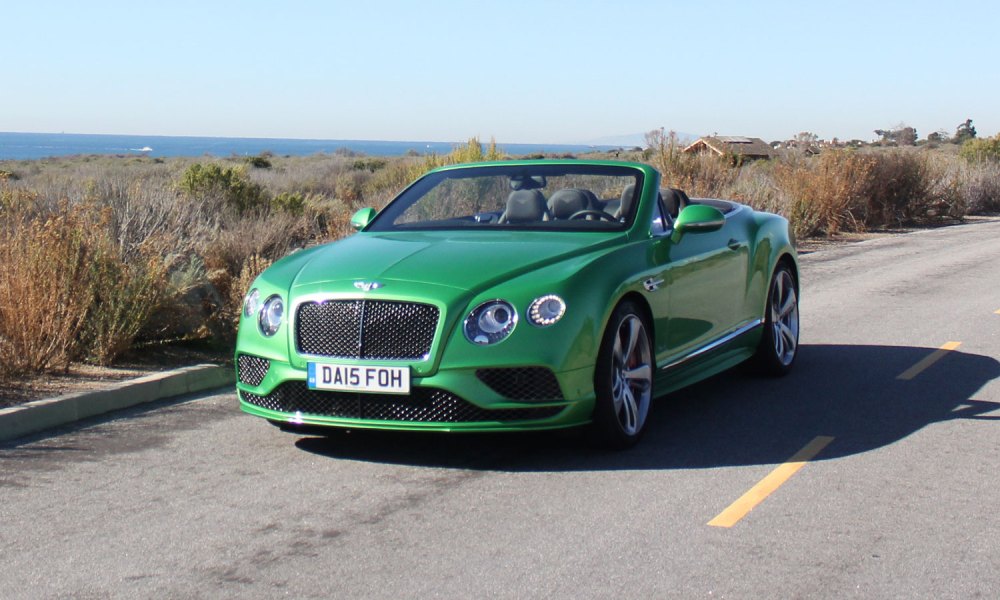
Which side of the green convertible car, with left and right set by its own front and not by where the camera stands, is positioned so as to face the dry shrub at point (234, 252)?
right

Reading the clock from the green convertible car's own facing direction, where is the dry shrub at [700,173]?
The dry shrub is roughly at 5 o'clock from the green convertible car.

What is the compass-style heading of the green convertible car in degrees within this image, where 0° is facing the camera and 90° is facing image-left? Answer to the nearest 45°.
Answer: approximately 45°

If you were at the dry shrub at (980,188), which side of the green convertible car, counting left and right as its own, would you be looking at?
back

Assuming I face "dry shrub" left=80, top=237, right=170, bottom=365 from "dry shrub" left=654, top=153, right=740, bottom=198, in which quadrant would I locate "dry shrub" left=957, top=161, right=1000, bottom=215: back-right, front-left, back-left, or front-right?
back-left

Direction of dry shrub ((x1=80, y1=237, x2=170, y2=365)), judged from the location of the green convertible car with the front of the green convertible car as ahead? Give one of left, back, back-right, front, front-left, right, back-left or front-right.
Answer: right

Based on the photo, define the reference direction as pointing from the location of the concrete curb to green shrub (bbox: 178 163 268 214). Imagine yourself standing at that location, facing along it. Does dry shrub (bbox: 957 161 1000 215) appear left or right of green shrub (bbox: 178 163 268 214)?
right

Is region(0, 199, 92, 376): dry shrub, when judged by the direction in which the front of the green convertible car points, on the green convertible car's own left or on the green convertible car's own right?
on the green convertible car's own right

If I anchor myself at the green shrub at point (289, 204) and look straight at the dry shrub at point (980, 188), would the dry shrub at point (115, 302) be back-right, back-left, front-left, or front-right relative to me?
back-right

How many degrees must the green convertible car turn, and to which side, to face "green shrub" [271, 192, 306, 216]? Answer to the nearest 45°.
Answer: approximately 135° to its right
